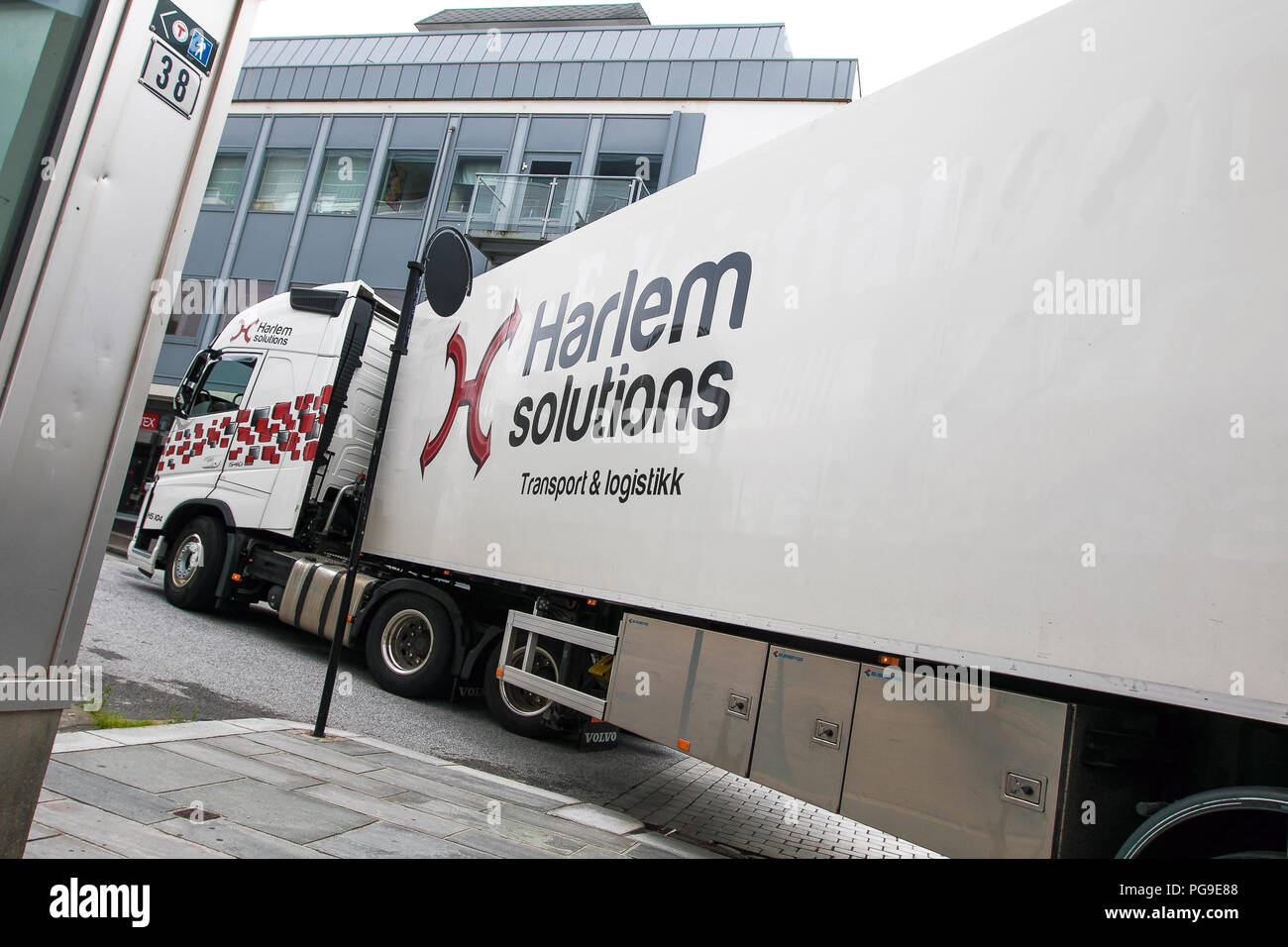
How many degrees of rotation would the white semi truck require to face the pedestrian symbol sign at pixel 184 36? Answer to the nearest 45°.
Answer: approximately 90° to its left

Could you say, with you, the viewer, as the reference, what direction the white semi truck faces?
facing away from the viewer and to the left of the viewer

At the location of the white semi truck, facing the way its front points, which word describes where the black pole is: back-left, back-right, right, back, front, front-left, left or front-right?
front
